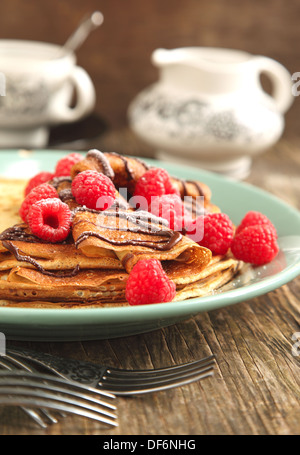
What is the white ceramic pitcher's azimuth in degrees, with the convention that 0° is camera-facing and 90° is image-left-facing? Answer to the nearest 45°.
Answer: approximately 90°

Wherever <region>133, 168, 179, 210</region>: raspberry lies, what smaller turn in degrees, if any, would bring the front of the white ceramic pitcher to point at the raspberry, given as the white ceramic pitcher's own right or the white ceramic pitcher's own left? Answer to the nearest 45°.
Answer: approximately 90° to the white ceramic pitcher's own left
